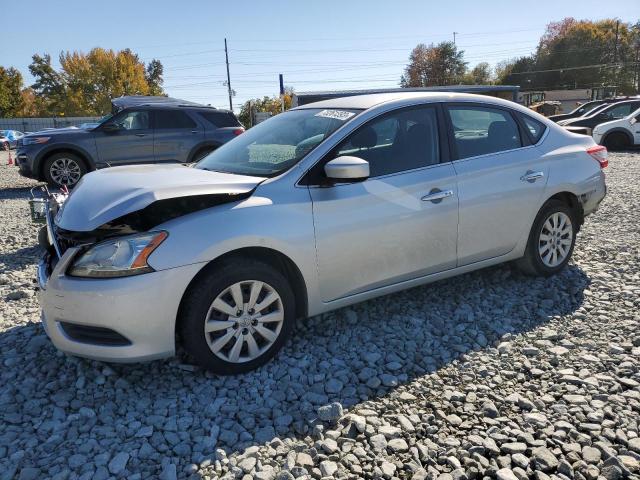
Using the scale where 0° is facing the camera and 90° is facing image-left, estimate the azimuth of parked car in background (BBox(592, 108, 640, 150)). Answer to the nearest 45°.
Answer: approximately 90°

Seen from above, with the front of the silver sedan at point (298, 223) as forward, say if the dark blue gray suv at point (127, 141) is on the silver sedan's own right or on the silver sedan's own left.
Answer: on the silver sedan's own right

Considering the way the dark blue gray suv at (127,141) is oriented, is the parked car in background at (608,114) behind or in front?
behind

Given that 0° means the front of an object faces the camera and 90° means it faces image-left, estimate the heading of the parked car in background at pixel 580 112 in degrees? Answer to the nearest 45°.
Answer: approximately 90°

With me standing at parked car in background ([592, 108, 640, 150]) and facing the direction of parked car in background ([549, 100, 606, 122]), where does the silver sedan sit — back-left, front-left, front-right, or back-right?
back-left

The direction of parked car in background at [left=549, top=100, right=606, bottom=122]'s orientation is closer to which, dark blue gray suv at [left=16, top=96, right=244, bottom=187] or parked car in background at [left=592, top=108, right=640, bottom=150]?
the dark blue gray suv

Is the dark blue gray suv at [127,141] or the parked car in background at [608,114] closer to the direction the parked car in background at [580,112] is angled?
the dark blue gray suv

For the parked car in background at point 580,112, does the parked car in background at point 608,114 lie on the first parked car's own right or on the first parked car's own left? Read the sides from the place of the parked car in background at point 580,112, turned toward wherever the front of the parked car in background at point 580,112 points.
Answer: on the first parked car's own left

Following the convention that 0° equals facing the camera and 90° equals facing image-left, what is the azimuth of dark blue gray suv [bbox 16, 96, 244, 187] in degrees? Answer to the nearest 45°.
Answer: approximately 90°
